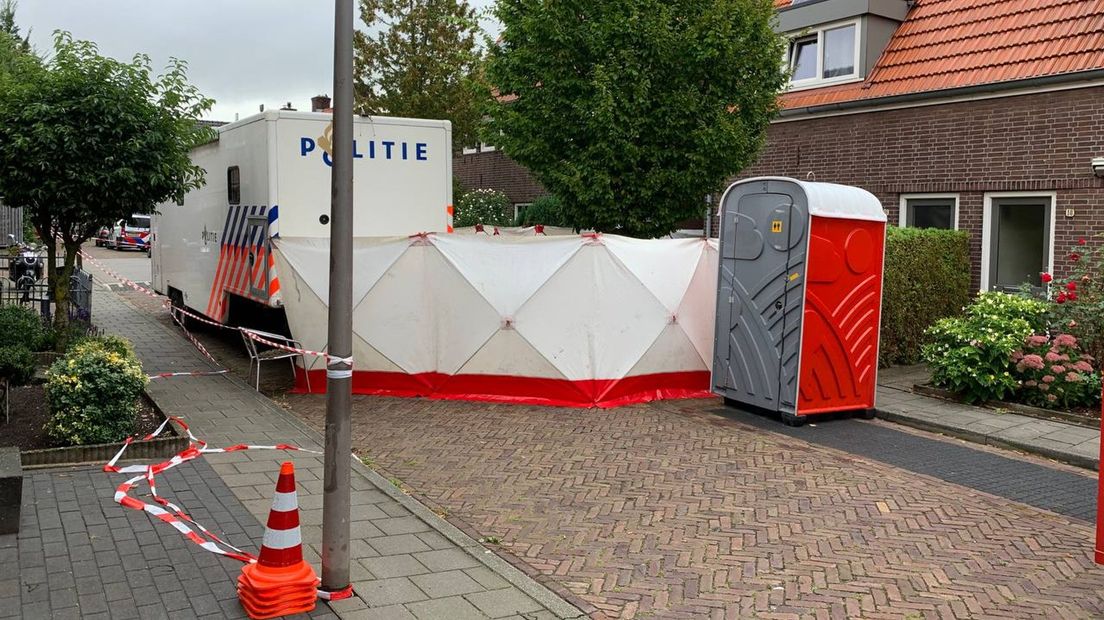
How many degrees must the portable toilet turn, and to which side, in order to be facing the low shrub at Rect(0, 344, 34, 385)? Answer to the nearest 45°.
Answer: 0° — it already faces it

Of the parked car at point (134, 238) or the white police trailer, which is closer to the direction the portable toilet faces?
the white police trailer

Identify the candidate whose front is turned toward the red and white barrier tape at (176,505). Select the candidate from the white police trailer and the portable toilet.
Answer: the portable toilet

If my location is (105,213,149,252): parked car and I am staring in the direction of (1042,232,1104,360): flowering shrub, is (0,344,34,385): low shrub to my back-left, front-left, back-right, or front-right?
front-right

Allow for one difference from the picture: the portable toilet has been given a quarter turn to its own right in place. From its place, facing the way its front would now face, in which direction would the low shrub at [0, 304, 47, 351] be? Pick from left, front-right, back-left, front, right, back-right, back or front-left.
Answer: front-left

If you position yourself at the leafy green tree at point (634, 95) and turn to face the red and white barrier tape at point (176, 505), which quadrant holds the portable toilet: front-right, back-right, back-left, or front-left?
front-left

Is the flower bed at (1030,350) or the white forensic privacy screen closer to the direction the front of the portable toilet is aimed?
the white forensic privacy screen

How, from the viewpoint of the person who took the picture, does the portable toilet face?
facing the viewer and to the left of the viewer

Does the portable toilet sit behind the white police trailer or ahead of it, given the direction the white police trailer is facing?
behind

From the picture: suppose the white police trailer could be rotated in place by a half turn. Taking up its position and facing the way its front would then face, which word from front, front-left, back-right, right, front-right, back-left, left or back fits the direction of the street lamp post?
front-right

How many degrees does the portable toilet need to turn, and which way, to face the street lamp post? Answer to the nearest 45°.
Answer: approximately 45° to its left

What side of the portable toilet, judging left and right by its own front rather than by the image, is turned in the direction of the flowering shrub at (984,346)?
back

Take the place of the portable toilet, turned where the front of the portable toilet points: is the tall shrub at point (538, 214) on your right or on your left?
on your right

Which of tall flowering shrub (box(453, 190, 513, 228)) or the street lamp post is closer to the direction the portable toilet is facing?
the street lamp post

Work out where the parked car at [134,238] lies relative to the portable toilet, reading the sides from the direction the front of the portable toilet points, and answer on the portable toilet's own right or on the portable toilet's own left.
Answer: on the portable toilet's own right

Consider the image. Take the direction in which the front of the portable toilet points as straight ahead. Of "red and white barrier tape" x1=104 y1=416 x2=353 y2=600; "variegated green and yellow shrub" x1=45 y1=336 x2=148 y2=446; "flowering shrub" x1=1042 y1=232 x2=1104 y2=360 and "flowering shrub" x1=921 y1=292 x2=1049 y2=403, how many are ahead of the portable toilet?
2

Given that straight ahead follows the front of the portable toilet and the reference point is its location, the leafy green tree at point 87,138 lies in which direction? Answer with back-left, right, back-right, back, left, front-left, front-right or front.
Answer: front-right
